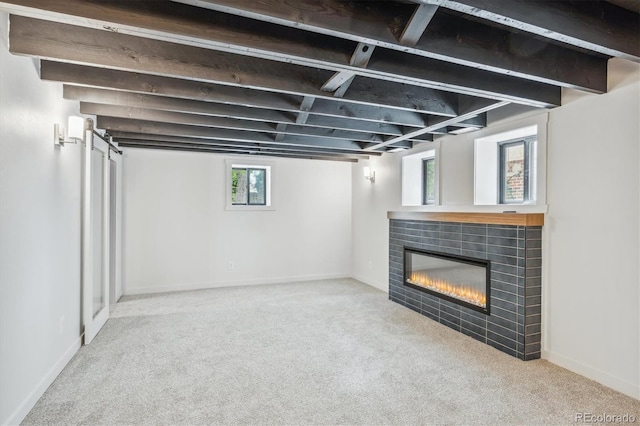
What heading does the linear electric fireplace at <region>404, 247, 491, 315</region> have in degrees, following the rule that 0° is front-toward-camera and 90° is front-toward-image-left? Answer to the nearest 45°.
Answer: approximately 45°

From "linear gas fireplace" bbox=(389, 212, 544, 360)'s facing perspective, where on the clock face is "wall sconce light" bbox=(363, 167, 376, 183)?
The wall sconce light is roughly at 3 o'clock from the linear gas fireplace.

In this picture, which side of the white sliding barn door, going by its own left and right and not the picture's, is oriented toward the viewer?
right

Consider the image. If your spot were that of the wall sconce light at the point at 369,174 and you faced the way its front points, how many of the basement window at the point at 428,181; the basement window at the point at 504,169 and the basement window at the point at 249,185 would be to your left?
2

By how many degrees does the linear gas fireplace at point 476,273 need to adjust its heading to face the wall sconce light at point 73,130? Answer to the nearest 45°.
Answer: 0° — it already faces it

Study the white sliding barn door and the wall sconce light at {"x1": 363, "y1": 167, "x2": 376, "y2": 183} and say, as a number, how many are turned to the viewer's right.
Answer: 1

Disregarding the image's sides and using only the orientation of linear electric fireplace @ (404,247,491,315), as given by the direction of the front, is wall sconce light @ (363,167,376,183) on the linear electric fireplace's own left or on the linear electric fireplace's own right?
on the linear electric fireplace's own right

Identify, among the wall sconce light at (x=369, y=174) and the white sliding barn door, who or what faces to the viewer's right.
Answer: the white sliding barn door
